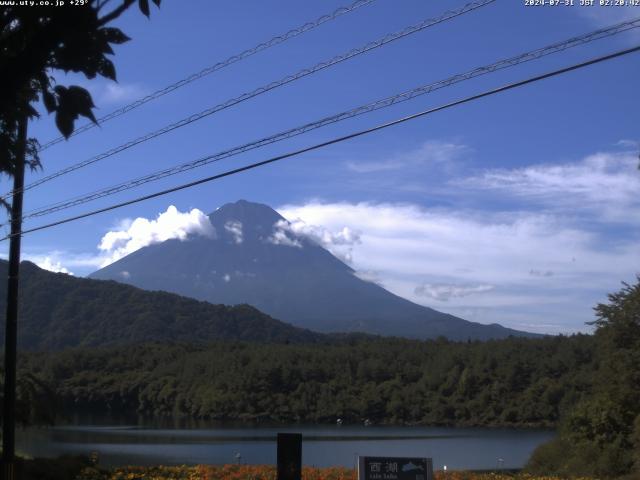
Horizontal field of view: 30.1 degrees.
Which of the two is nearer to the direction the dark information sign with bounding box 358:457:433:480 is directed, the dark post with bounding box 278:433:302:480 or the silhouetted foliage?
the silhouetted foliage

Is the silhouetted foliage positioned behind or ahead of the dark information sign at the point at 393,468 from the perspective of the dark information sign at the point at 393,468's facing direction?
ahead

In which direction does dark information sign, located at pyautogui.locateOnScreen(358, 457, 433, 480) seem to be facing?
toward the camera

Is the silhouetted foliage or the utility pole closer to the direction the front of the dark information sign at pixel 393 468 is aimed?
the silhouetted foliage

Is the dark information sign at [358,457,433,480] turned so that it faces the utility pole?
no

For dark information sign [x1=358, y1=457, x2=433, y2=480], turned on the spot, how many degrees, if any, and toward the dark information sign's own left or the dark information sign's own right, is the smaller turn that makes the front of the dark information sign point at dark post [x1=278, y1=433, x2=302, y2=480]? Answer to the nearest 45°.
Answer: approximately 90° to the dark information sign's own right
